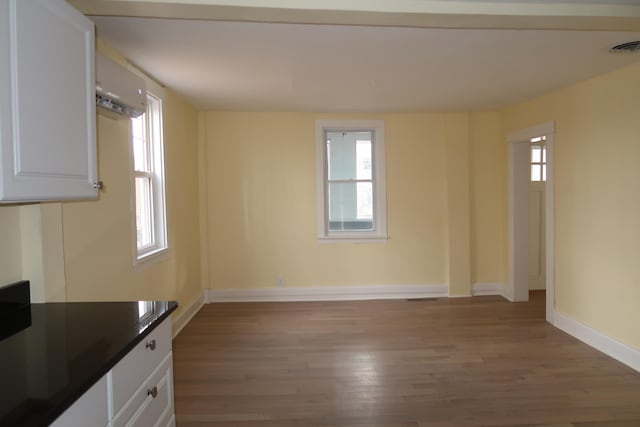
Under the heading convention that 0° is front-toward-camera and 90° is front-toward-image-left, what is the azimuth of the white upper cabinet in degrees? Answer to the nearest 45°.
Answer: approximately 315°

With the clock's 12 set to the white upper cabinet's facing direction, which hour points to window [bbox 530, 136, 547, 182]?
The window is roughly at 10 o'clock from the white upper cabinet.

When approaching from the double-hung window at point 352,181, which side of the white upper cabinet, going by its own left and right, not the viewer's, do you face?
left

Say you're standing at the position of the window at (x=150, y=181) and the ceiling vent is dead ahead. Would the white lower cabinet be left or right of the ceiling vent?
right

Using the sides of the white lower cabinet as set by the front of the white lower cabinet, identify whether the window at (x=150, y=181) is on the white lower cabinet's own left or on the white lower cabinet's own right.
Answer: on the white lower cabinet's own left
